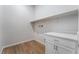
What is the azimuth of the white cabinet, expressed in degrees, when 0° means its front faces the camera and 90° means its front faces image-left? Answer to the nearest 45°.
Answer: approximately 45°
